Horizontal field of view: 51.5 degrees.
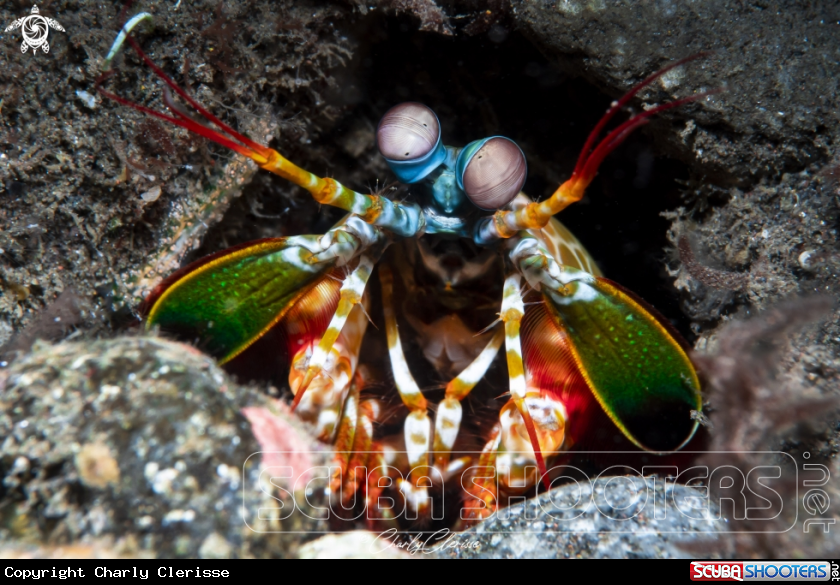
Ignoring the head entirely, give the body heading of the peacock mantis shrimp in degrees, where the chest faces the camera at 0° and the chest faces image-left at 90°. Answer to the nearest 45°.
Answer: approximately 0°
